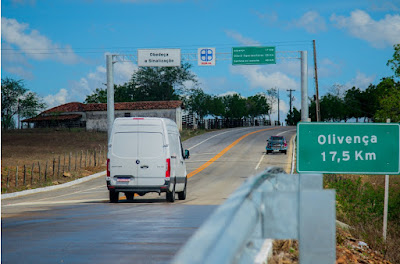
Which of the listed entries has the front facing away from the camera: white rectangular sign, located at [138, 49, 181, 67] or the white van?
the white van

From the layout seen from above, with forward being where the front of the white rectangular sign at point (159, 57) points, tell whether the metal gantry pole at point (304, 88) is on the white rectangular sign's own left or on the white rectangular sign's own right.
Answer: on the white rectangular sign's own left

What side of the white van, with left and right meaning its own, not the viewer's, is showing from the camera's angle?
back

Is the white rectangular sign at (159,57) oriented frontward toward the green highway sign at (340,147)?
yes

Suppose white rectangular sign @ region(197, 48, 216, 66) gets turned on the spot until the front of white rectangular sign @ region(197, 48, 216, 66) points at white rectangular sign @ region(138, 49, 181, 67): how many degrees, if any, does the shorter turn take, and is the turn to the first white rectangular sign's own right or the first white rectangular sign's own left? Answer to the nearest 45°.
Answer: approximately 90° to the first white rectangular sign's own right

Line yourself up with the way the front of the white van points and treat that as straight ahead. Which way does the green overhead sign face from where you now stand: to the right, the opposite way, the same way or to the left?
the opposite way

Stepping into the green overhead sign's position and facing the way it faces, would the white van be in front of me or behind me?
in front

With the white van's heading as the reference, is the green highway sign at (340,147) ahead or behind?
behind

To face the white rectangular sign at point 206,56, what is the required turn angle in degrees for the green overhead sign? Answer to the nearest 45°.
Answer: approximately 90° to its right

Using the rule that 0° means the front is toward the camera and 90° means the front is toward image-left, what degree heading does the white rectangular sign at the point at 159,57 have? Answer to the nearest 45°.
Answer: approximately 0°

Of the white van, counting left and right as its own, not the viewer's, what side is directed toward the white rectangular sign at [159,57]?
front
